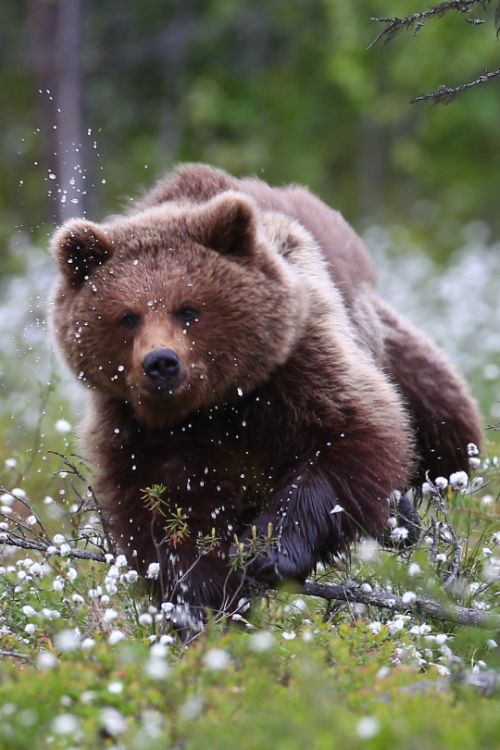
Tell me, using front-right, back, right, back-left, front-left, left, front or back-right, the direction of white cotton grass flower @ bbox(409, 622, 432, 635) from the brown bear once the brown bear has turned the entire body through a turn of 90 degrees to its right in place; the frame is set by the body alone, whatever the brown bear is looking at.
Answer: back

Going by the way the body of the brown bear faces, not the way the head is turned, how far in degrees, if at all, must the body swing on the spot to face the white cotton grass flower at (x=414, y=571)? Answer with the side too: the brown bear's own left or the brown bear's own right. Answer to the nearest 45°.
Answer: approximately 90° to the brown bear's own left

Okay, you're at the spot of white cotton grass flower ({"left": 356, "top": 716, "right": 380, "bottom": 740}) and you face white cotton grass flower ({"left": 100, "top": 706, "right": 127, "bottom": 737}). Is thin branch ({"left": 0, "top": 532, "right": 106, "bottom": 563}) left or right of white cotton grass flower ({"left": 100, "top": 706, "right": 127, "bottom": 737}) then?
right

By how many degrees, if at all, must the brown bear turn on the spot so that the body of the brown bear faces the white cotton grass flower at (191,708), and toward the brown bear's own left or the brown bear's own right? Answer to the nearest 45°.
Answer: approximately 45° to the brown bear's own left

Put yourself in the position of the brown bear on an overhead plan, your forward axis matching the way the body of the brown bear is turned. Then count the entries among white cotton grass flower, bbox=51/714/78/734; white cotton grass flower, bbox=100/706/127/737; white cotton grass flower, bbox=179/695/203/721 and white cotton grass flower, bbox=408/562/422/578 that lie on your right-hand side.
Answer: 0

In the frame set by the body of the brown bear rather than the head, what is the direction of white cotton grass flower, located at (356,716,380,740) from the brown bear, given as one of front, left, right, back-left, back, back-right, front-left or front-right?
front-left

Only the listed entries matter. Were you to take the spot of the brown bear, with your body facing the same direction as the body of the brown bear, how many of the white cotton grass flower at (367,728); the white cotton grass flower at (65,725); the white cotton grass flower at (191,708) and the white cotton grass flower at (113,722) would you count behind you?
0

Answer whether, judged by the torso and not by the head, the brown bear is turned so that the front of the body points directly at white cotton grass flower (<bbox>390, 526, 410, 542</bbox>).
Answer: no

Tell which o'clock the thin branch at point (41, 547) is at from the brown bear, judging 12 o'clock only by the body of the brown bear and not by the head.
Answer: The thin branch is roughly at 1 o'clock from the brown bear.

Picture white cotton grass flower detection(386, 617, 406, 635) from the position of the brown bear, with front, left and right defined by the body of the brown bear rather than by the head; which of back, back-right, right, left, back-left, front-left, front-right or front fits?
left

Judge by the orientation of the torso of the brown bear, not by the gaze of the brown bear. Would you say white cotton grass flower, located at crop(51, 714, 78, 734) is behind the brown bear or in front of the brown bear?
in front

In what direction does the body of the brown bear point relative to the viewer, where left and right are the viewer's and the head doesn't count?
facing the viewer and to the left of the viewer

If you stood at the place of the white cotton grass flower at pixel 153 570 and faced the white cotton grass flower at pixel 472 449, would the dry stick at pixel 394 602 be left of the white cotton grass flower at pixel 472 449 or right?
right
